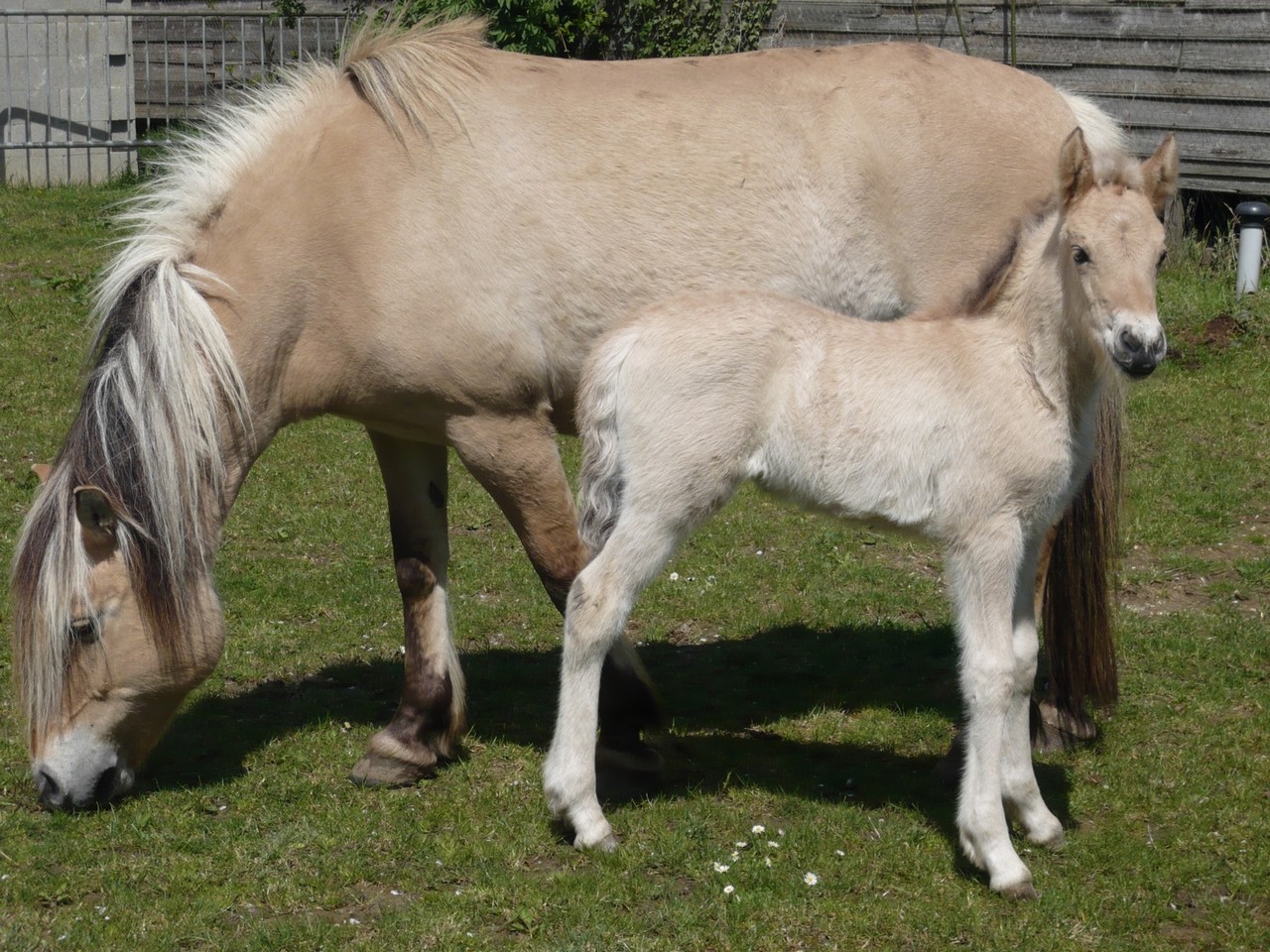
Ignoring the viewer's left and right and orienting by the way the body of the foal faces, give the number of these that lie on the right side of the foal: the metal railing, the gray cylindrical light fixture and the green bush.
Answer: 0

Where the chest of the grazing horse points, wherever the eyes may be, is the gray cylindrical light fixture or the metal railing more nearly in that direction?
the metal railing

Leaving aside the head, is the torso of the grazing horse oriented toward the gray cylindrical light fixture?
no

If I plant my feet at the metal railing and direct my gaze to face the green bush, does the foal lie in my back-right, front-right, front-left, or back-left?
front-right

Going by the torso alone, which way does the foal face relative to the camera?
to the viewer's right

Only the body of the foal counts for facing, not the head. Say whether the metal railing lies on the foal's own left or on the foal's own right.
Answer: on the foal's own left

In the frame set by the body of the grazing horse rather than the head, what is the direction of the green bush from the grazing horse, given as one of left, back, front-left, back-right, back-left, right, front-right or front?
right

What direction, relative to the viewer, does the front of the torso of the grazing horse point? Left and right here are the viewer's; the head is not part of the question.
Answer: facing to the left of the viewer

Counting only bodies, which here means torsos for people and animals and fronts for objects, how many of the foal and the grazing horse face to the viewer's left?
1

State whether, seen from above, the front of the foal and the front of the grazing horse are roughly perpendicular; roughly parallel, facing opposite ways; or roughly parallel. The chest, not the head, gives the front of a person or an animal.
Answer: roughly parallel, facing opposite ways

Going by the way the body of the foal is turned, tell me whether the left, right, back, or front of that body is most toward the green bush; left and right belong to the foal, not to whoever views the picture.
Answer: left

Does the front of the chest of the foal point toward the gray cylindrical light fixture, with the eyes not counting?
no

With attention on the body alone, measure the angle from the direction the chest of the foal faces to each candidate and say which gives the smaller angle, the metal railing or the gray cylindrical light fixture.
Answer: the gray cylindrical light fixture
